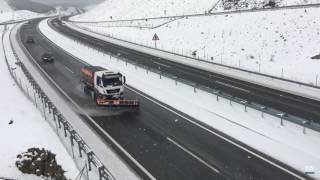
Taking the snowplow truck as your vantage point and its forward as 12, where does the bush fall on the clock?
The bush is roughly at 2 o'clock from the snowplow truck.

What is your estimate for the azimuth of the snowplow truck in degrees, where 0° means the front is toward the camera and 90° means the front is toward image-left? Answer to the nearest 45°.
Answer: approximately 315°
